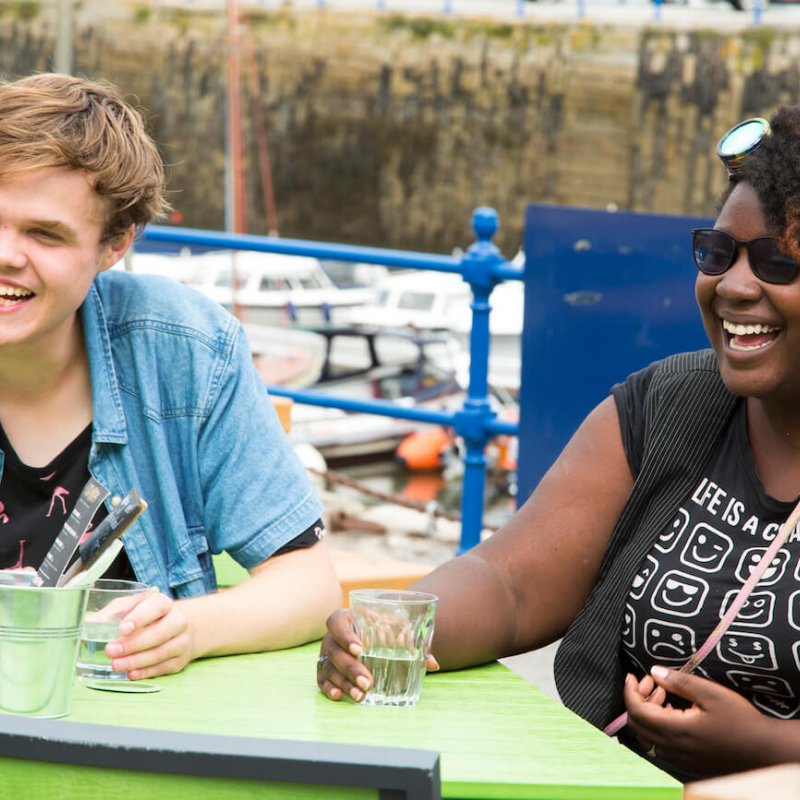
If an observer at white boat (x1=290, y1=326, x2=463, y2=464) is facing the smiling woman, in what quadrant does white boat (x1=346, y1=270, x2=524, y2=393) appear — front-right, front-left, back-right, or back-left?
back-left

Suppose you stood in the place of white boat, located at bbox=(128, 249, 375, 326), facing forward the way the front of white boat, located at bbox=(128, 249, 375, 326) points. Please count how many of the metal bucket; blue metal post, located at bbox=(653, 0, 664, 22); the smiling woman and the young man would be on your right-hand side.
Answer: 3

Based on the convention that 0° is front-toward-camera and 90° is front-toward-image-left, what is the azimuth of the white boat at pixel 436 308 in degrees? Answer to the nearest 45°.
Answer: approximately 90°

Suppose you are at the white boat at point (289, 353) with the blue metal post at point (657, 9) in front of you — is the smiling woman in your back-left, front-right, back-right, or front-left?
back-right

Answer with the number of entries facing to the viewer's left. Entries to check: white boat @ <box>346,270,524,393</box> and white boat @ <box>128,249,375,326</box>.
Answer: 1
